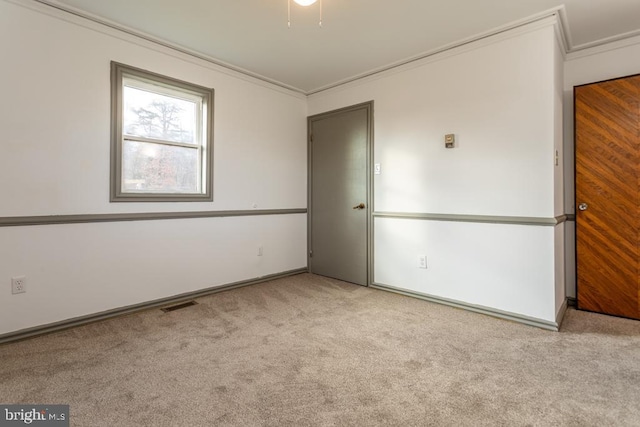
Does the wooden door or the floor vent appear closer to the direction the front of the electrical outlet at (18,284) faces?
the wooden door

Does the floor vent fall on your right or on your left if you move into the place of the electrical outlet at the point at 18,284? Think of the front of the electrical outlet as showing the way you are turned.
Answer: on your left

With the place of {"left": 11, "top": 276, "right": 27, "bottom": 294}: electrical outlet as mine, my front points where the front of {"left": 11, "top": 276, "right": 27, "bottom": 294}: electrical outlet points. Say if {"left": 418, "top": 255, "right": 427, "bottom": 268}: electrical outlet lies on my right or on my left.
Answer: on my left

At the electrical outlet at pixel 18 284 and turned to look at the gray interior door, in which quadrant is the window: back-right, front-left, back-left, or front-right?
front-left

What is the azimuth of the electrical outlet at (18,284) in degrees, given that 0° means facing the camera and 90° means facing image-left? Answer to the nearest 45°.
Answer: approximately 0°

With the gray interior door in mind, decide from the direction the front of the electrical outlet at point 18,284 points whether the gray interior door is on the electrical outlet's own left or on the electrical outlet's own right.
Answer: on the electrical outlet's own left

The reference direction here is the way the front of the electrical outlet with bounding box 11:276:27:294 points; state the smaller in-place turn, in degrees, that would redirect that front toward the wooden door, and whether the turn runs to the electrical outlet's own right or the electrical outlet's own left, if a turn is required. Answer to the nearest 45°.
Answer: approximately 45° to the electrical outlet's own left

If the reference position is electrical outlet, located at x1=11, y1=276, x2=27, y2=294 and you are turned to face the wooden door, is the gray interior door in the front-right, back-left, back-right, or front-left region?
front-left

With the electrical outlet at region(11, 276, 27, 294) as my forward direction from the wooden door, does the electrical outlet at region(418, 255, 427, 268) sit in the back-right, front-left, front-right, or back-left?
front-right
